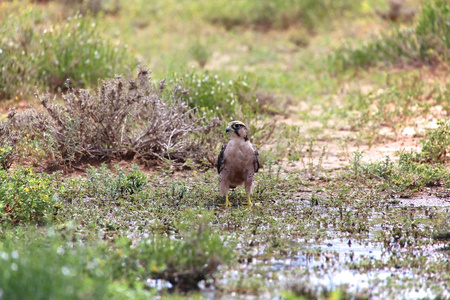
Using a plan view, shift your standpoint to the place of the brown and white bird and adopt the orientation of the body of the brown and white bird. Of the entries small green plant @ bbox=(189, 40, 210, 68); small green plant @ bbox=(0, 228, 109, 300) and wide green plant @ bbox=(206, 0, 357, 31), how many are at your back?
2

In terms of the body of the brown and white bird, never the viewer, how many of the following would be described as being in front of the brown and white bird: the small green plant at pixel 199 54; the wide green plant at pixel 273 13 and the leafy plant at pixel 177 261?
1

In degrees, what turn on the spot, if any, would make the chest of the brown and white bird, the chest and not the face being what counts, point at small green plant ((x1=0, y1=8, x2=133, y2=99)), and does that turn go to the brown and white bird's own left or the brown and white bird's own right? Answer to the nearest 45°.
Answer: approximately 135° to the brown and white bird's own right

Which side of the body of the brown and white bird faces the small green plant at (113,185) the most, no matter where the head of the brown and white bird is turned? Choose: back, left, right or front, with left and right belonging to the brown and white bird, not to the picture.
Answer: right

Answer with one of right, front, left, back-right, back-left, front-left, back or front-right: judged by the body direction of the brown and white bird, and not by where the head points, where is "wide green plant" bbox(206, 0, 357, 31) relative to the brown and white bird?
back

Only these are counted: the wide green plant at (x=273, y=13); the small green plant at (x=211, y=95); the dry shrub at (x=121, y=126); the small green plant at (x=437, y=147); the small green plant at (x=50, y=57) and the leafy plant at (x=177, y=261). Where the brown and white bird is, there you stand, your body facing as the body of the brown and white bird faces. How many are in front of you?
1

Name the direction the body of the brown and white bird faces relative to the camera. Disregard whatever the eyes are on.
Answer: toward the camera

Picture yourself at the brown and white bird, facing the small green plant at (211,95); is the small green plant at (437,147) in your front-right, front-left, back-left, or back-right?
front-right

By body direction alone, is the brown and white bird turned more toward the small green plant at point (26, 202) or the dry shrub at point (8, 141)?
the small green plant

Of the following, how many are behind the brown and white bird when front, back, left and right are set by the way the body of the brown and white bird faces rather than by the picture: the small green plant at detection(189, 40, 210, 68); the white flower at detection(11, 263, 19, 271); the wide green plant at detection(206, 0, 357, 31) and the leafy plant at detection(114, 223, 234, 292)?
2

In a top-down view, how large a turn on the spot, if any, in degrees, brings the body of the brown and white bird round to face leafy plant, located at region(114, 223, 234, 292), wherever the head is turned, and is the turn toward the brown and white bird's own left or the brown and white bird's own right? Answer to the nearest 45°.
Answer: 0° — it already faces it

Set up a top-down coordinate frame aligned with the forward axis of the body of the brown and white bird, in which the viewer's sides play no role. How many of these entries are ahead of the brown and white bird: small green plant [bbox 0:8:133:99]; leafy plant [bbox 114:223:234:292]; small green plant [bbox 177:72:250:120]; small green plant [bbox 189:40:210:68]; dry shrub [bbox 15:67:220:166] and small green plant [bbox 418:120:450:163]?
1

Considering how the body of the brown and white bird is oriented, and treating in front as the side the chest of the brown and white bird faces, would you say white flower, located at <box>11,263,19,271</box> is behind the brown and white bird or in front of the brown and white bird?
in front

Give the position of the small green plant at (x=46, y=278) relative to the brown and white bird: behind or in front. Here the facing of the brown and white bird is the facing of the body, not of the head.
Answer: in front

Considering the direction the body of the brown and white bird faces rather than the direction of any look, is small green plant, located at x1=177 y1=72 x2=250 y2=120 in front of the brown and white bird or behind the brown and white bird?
behind

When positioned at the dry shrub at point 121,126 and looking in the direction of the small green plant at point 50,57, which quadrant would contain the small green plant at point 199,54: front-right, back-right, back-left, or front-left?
front-right
